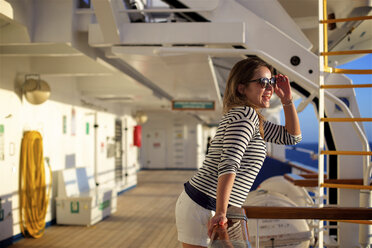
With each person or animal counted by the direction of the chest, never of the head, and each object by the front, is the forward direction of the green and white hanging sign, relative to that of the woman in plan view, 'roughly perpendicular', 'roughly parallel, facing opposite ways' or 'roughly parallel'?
roughly perpendicular

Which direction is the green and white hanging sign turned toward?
toward the camera

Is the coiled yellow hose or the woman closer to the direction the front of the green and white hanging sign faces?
the woman

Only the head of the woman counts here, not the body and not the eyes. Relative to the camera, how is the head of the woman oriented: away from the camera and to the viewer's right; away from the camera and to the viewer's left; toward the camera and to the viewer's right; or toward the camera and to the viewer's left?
toward the camera and to the viewer's right

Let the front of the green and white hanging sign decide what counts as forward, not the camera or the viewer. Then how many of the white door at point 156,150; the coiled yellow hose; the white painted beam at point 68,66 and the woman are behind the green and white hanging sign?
1

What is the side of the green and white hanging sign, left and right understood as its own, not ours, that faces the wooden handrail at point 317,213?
front

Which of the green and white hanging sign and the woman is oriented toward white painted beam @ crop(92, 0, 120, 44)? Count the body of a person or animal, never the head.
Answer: the green and white hanging sign

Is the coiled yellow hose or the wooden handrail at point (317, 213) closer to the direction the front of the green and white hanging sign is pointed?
the wooden handrail

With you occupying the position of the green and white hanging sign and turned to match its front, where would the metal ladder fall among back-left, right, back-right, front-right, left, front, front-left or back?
front

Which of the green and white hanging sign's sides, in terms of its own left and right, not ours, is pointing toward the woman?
front

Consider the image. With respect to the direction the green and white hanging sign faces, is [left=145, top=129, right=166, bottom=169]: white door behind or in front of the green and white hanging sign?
behind
